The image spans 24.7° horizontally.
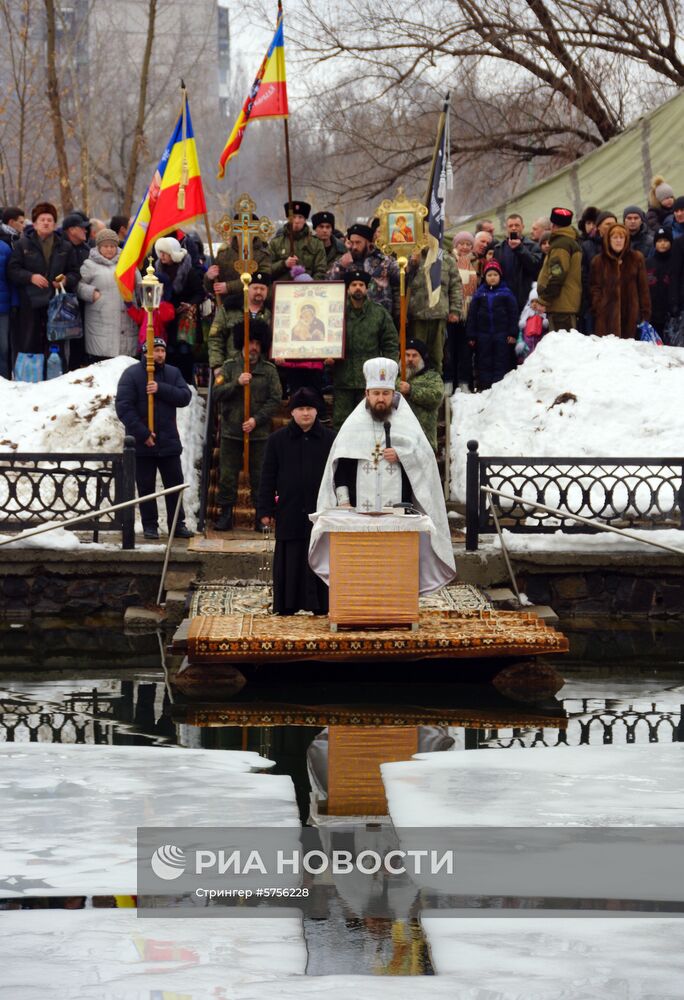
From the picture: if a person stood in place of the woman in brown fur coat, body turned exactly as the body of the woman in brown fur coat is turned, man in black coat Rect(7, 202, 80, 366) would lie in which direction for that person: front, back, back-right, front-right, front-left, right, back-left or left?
right

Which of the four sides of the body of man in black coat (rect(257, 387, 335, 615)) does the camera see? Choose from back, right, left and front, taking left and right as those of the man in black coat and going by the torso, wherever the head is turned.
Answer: front

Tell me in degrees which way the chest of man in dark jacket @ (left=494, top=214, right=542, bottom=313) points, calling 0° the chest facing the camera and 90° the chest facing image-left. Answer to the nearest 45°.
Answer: approximately 0°

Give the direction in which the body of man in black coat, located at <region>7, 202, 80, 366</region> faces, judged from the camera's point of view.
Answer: toward the camera

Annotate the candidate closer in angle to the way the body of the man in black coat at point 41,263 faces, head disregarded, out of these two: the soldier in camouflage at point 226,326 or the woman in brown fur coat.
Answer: the soldier in camouflage

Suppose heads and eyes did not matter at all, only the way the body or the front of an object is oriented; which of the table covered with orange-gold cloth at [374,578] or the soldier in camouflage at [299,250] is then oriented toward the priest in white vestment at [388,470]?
the soldier in camouflage

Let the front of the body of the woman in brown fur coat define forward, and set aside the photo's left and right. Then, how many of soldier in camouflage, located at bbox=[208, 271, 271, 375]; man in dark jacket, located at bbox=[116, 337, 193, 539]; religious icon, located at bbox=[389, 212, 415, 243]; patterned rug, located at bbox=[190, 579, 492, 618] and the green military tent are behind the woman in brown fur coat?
1

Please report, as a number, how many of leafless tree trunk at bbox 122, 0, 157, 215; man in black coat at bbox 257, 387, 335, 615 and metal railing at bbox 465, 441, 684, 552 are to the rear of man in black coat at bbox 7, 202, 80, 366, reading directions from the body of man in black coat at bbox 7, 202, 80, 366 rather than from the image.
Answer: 1

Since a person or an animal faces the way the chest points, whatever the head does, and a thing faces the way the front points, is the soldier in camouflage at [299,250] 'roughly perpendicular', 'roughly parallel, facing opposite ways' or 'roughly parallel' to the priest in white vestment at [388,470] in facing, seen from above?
roughly parallel

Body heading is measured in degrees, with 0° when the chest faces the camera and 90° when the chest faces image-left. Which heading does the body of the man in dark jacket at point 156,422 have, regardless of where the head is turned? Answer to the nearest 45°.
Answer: approximately 0°

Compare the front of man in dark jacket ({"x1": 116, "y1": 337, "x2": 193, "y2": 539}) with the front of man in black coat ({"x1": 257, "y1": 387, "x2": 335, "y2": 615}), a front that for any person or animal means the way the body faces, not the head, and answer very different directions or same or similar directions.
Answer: same or similar directions
